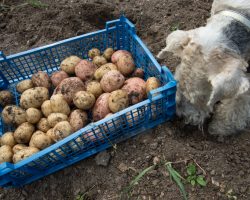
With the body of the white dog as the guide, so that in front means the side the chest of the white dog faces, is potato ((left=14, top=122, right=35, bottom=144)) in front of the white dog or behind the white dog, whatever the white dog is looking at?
in front

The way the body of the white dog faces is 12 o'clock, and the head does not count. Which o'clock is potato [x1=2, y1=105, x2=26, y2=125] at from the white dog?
The potato is roughly at 1 o'clock from the white dog.

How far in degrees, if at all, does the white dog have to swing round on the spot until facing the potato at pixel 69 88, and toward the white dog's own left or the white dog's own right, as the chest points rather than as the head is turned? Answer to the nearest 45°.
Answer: approximately 45° to the white dog's own right

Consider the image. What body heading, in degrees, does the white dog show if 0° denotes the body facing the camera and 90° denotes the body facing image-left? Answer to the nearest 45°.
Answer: approximately 45°

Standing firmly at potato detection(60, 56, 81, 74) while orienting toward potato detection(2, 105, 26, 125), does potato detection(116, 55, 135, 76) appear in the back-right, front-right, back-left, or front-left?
back-left

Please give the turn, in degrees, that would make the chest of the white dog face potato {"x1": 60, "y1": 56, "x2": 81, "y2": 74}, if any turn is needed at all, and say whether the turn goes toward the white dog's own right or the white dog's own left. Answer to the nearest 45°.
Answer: approximately 45° to the white dog's own right

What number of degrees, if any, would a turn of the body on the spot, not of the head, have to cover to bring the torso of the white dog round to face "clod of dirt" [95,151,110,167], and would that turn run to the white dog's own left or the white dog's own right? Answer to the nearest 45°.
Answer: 0° — it already faces it

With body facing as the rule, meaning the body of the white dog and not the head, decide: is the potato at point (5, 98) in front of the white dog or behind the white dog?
in front

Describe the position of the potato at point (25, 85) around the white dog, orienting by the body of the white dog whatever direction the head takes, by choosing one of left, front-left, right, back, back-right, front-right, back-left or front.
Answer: front-right

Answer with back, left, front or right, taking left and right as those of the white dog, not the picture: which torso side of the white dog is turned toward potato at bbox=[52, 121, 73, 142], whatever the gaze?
front

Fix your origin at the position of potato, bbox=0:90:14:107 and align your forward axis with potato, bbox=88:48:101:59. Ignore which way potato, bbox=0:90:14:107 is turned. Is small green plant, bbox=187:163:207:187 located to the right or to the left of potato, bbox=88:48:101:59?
right

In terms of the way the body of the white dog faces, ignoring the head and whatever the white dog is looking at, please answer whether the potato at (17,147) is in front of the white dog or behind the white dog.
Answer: in front
